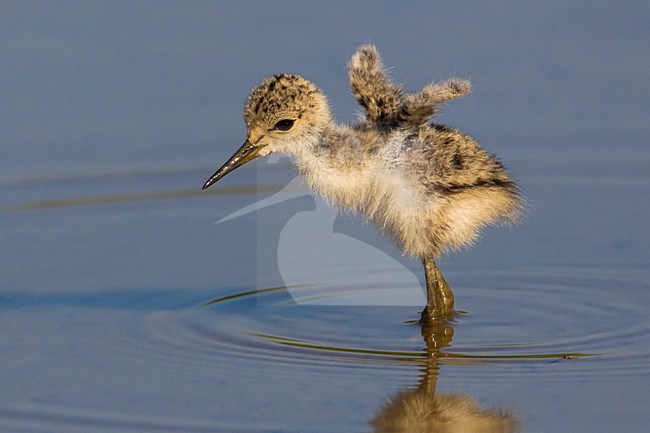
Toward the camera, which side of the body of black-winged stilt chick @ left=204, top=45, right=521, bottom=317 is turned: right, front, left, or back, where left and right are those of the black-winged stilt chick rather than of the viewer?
left
